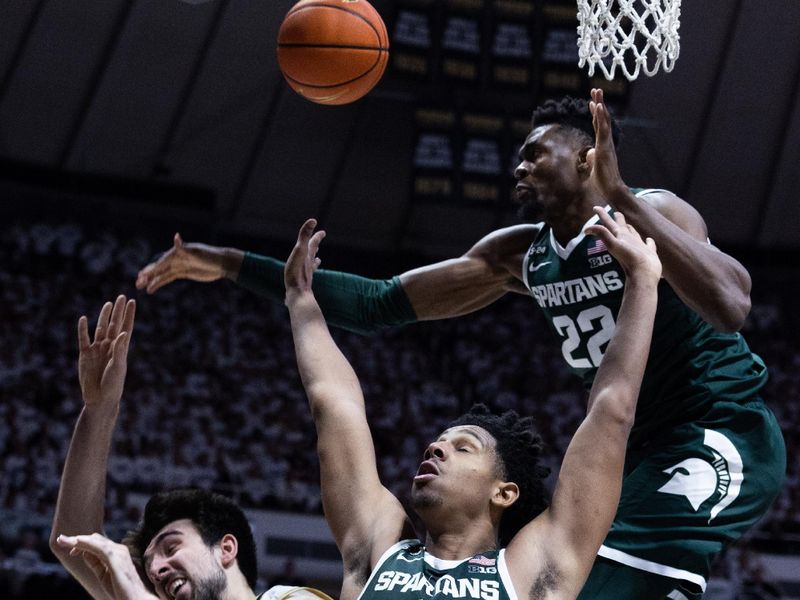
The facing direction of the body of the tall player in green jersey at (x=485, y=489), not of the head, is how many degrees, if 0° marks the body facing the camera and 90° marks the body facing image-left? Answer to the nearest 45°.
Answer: approximately 45°

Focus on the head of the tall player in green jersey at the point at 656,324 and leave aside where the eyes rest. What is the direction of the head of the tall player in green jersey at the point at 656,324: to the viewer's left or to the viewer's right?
to the viewer's left

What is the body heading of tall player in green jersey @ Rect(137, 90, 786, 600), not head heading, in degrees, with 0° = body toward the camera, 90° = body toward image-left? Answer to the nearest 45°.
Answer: approximately 45°

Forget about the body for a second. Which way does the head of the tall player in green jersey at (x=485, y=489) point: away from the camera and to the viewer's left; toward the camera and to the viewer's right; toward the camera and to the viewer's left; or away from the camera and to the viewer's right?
toward the camera and to the viewer's left
